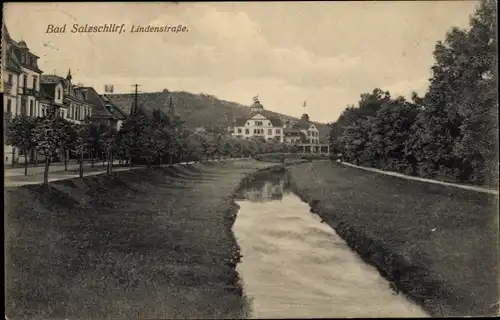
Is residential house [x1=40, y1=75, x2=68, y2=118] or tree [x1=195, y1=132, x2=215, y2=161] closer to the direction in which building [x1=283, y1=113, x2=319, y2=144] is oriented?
the residential house

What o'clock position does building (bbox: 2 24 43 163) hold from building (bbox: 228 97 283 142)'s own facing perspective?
building (bbox: 2 24 43 163) is roughly at 12 o'clock from building (bbox: 228 97 283 142).

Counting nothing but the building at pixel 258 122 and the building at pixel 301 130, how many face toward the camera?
2

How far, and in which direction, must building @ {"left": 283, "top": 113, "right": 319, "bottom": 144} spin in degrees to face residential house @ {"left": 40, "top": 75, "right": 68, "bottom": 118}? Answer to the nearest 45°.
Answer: approximately 45° to its right

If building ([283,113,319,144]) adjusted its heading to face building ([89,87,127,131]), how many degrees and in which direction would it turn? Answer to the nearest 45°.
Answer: approximately 90° to its right

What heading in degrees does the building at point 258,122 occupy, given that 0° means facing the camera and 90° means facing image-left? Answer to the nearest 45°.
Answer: approximately 0°

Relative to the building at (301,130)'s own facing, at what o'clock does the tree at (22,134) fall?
The tree is roughly at 12 o'clock from the building.

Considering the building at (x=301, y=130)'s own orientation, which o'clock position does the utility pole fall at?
The utility pole is roughly at 1 o'clock from the building.
